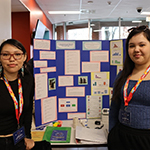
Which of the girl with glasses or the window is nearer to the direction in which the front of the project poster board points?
the girl with glasses

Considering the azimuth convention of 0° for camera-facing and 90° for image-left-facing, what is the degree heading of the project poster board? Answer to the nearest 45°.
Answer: approximately 0°

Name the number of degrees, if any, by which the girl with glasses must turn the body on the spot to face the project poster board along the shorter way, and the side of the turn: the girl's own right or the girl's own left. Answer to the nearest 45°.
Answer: approximately 135° to the girl's own left

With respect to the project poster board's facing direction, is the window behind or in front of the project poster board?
behind

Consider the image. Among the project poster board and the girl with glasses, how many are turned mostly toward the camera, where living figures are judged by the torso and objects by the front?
2

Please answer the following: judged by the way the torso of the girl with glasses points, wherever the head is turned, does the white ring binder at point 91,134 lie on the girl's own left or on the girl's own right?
on the girl's own left

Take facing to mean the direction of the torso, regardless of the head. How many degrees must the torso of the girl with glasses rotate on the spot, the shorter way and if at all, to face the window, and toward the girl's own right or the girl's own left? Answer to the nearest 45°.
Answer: approximately 180°

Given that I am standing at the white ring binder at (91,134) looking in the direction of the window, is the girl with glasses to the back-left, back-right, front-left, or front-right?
back-left

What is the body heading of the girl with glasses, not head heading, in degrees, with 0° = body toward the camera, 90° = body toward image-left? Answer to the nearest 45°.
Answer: approximately 0°

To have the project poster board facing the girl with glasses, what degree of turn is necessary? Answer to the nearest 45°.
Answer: approximately 45° to its right
